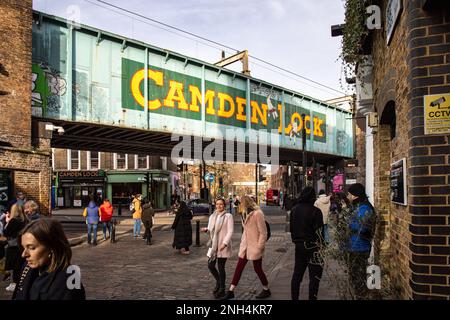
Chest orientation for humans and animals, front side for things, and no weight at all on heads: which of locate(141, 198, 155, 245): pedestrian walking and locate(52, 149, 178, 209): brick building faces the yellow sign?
the brick building

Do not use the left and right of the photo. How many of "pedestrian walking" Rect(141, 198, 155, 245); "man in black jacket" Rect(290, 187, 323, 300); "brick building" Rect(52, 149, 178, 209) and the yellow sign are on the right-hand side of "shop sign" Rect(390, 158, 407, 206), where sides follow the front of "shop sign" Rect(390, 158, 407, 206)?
3

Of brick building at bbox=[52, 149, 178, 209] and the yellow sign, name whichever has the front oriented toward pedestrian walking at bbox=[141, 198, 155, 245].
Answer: the brick building

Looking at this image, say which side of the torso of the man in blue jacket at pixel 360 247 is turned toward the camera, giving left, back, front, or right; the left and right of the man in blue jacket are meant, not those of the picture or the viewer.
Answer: left

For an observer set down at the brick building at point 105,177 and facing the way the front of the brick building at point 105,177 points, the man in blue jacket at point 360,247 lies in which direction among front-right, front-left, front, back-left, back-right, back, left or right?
front

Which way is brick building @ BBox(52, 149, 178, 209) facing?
toward the camera

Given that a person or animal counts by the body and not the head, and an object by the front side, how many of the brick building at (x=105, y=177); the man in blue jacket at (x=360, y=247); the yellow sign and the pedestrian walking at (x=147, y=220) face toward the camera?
2

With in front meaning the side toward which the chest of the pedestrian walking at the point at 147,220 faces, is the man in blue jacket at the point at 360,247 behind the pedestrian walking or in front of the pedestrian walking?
behind

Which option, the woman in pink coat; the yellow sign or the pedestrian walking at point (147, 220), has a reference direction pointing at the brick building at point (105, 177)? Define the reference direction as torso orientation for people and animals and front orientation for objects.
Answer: the pedestrian walking

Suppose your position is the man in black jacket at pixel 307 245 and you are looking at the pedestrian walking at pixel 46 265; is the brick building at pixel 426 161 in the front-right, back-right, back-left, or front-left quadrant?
front-left

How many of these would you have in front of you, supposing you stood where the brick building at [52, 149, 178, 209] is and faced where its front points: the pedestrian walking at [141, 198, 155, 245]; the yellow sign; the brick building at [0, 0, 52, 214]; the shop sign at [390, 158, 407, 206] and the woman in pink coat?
5

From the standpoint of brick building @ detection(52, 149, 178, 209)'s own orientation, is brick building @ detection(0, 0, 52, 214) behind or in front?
in front

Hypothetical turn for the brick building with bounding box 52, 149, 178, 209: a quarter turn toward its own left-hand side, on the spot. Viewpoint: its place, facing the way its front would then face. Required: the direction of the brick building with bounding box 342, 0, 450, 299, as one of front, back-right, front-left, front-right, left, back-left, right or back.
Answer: right

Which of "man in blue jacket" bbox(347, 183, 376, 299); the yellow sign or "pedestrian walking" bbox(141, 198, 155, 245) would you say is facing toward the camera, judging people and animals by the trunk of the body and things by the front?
the yellow sign

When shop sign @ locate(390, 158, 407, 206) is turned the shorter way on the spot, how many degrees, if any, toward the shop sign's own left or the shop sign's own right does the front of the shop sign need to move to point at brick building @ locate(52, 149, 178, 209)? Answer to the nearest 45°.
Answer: approximately 90° to the shop sign's own right

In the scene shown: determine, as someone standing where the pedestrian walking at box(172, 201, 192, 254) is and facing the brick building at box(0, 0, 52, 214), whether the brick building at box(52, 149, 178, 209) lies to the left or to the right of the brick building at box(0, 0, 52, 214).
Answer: right
